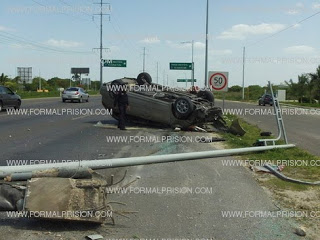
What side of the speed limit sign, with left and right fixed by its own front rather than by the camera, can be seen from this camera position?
front

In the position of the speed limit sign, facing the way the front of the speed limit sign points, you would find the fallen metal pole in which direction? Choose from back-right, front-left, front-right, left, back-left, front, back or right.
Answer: front

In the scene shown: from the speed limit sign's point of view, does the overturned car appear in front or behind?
in front

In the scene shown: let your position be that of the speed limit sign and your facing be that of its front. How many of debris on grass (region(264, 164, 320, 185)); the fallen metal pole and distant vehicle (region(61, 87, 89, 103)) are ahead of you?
2

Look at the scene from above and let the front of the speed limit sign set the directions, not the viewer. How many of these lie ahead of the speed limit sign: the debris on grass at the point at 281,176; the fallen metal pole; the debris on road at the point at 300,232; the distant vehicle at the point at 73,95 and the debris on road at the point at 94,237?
4

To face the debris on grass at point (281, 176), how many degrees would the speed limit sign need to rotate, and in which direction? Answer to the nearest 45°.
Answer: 0° — it already faces it

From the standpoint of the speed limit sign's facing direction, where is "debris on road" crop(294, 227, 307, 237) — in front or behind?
in front

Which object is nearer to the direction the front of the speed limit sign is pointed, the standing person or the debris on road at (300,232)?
the debris on road

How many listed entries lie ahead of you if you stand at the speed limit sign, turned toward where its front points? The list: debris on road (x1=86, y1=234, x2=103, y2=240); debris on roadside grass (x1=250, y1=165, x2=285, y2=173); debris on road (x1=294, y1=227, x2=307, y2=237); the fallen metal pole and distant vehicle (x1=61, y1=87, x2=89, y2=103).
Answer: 4

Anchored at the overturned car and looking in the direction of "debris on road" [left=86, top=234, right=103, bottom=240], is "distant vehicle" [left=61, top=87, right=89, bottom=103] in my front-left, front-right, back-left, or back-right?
back-right

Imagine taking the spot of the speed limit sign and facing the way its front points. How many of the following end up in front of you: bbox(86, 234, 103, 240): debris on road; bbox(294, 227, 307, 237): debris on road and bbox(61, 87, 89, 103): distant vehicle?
2

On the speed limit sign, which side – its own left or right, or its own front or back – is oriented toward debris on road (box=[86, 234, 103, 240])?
front

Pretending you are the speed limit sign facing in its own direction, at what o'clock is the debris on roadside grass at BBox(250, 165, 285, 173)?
The debris on roadside grass is roughly at 12 o'clock from the speed limit sign.

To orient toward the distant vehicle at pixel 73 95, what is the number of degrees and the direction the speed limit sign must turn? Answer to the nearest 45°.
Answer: approximately 135° to its right

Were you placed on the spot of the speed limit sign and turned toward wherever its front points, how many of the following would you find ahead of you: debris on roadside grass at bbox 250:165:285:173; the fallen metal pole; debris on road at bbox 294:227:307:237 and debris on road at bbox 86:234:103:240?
4
